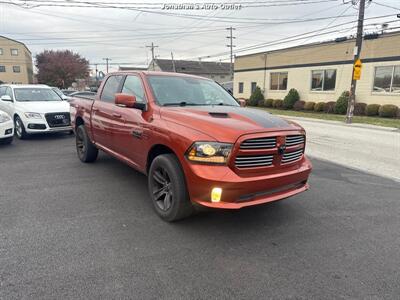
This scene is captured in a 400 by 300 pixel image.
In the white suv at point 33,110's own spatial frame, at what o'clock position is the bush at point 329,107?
The bush is roughly at 10 o'clock from the white suv.

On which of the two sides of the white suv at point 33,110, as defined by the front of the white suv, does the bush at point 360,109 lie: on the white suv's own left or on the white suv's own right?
on the white suv's own left

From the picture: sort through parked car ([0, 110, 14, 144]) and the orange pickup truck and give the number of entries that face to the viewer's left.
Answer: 0

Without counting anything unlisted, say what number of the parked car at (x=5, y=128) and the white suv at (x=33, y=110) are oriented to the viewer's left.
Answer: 0

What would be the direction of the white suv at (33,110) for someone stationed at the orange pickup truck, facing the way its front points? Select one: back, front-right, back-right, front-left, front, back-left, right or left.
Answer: back

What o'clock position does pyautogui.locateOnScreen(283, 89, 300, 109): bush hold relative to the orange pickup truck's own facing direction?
The bush is roughly at 8 o'clock from the orange pickup truck.

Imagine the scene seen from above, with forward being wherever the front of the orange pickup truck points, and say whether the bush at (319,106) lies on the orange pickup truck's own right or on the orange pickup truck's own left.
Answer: on the orange pickup truck's own left

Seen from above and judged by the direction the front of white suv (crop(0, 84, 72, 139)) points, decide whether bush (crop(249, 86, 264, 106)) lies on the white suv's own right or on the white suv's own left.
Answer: on the white suv's own left

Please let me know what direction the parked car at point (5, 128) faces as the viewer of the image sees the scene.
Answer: facing the viewer and to the right of the viewer

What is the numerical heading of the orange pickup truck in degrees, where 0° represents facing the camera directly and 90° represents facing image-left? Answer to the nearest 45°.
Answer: approximately 315°

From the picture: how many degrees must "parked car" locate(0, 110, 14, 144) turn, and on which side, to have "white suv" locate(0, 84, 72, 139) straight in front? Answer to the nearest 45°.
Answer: approximately 90° to its left

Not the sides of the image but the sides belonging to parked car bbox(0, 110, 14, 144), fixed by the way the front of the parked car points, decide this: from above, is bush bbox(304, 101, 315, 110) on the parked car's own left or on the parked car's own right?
on the parked car's own left

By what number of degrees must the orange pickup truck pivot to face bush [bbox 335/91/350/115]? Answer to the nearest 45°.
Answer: approximately 90° to its left

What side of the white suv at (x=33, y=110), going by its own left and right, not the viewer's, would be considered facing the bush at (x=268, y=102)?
left

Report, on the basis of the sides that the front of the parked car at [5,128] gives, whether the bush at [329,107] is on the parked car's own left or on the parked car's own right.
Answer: on the parked car's own left

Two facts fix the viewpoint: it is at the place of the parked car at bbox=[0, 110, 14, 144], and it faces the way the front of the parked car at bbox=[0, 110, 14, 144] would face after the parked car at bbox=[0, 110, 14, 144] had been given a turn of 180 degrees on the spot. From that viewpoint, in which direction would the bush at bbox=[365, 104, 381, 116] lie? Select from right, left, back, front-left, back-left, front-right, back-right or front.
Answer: back-right
